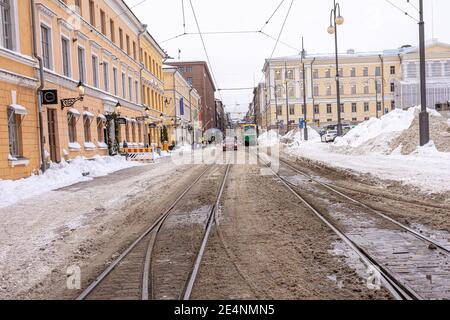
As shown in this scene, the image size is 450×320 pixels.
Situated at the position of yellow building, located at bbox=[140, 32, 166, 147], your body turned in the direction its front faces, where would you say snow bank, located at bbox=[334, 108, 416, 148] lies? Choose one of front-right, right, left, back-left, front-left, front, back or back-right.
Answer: front-right

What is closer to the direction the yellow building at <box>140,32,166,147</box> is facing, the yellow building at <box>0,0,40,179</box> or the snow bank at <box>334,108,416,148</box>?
the snow bank

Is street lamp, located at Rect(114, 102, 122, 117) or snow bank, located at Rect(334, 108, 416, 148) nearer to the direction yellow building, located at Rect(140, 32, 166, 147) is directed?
the snow bank

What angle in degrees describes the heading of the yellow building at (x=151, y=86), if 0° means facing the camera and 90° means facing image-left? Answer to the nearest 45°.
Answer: approximately 270°

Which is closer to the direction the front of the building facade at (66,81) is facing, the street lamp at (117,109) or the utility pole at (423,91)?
the utility pole

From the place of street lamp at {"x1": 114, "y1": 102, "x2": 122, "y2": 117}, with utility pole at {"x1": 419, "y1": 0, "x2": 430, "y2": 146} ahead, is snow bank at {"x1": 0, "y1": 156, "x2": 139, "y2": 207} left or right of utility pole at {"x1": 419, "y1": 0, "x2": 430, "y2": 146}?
right

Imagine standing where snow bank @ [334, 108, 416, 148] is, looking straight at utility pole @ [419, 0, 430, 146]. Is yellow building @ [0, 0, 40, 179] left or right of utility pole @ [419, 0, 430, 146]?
right

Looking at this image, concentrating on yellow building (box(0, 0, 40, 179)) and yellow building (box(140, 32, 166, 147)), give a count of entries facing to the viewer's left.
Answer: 0

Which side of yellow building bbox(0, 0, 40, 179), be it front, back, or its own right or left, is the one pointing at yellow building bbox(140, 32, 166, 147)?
left

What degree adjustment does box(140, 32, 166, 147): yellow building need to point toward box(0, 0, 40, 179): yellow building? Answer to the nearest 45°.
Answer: approximately 90° to its right
